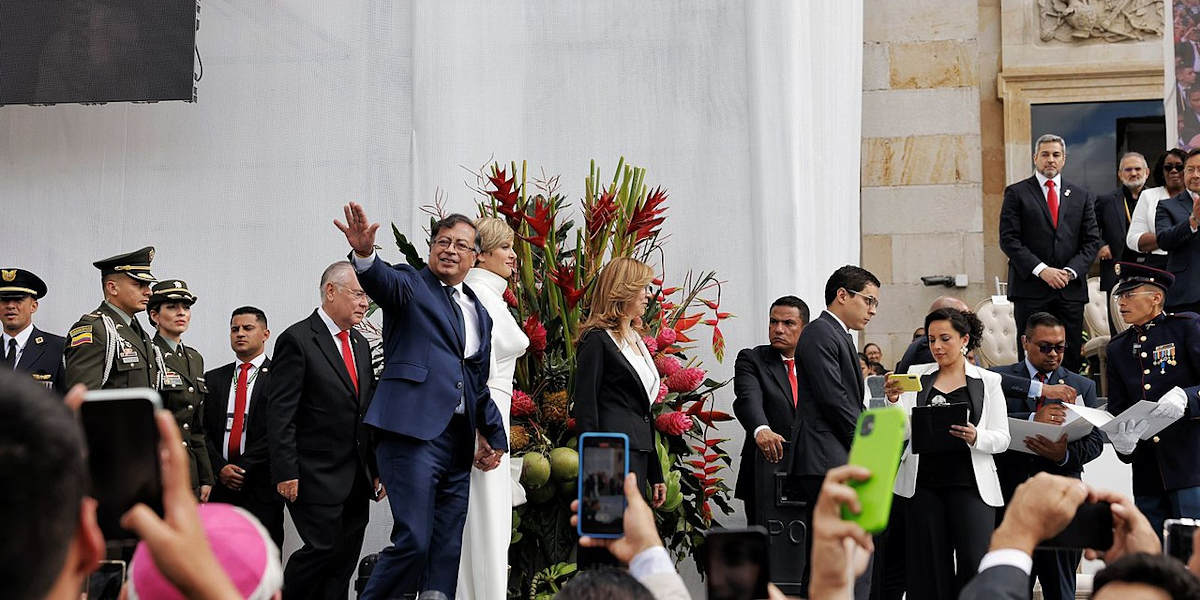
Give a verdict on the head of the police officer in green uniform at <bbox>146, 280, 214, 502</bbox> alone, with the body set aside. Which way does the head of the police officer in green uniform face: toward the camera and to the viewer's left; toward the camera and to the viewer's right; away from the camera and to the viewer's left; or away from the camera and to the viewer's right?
toward the camera and to the viewer's right

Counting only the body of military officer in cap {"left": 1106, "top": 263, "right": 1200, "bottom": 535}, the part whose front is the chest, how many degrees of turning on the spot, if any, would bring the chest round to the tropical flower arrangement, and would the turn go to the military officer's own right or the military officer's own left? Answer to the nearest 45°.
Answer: approximately 45° to the military officer's own right

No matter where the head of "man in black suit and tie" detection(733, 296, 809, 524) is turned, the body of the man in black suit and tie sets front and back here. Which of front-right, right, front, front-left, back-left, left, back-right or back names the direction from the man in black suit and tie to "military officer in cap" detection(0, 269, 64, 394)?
back-right

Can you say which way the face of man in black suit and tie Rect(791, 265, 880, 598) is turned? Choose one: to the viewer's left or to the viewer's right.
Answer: to the viewer's right

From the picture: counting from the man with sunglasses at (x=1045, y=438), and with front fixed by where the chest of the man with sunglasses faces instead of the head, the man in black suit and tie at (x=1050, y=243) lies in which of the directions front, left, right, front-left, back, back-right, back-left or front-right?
back

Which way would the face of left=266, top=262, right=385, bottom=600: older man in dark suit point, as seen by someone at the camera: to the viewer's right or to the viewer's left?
to the viewer's right
